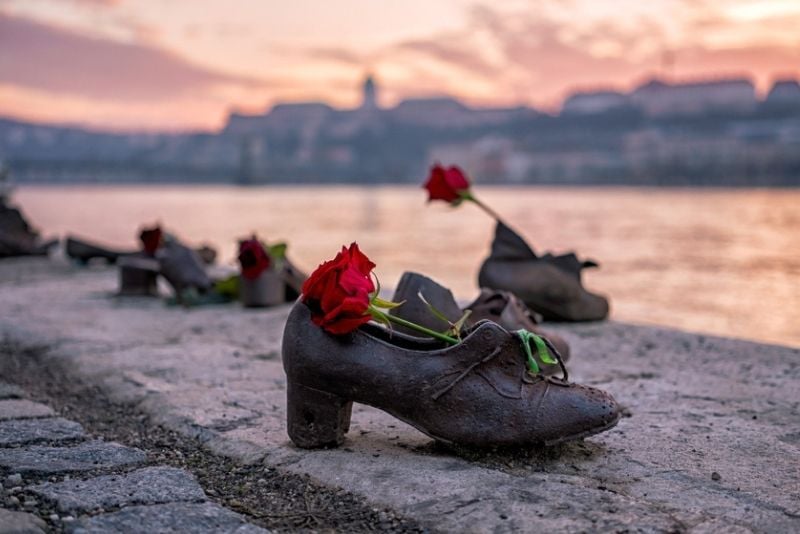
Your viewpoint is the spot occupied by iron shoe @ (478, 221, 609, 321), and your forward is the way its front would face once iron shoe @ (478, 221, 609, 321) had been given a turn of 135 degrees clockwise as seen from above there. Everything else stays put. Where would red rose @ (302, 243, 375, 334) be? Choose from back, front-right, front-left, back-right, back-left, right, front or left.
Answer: front-left

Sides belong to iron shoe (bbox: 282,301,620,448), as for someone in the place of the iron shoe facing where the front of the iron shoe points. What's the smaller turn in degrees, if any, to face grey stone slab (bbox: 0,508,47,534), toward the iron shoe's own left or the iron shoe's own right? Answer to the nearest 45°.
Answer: approximately 135° to the iron shoe's own right

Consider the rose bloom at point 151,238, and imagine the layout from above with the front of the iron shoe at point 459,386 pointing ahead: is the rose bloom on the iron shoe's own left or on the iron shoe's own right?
on the iron shoe's own left

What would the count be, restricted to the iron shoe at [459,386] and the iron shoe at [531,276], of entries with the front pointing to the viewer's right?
2

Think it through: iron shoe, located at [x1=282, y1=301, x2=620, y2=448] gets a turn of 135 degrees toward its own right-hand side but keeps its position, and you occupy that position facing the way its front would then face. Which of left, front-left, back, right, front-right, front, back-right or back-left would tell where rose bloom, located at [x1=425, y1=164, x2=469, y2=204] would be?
back-right

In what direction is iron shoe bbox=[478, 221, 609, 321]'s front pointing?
to the viewer's right

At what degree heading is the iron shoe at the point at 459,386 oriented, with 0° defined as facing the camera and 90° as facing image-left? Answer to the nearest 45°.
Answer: approximately 270°
